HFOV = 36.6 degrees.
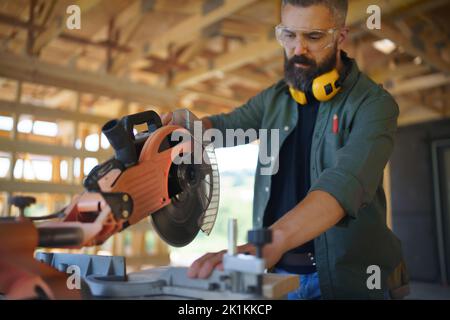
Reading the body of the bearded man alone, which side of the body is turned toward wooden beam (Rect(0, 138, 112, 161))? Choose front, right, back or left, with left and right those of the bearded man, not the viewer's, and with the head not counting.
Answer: right

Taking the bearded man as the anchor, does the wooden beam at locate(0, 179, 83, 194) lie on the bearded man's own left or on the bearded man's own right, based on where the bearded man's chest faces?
on the bearded man's own right

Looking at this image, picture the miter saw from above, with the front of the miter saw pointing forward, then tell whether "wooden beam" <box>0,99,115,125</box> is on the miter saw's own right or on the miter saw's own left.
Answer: on the miter saw's own left

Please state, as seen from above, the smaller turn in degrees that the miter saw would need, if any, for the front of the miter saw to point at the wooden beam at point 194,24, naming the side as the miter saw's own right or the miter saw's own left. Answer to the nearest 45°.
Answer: approximately 45° to the miter saw's own left

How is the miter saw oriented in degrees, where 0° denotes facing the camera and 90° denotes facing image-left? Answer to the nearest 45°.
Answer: approximately 225°

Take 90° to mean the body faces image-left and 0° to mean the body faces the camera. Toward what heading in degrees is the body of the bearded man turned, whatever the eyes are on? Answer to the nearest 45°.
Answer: approximately 45°

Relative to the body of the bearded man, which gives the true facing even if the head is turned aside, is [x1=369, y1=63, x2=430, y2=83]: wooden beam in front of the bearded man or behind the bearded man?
behind

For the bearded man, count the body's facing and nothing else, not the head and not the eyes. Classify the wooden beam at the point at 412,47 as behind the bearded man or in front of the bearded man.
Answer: behind
